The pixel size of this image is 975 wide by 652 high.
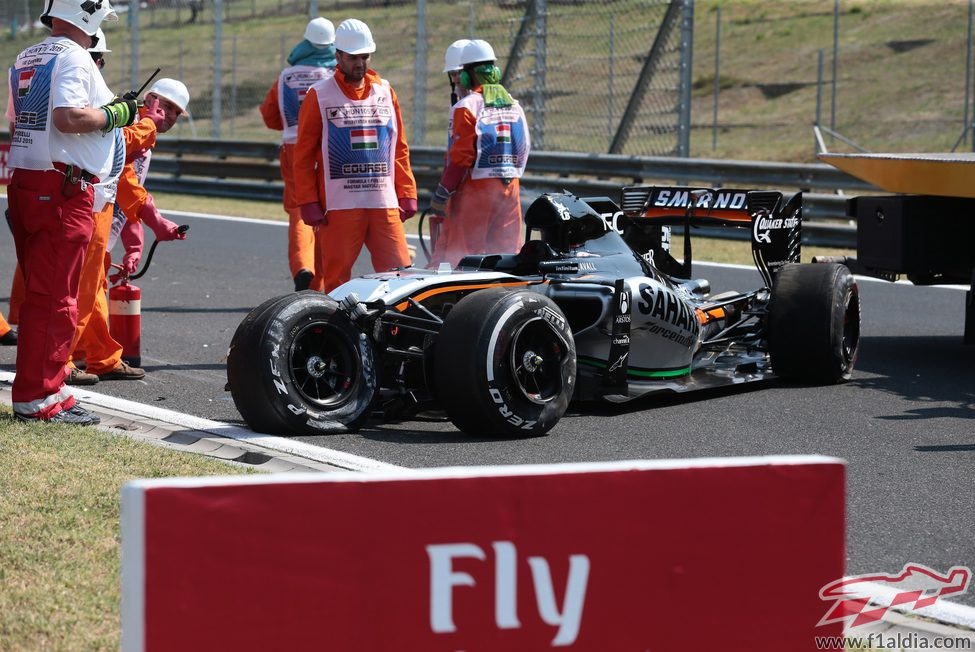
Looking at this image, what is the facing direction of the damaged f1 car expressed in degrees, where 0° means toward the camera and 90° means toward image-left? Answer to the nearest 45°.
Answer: approximately 45°

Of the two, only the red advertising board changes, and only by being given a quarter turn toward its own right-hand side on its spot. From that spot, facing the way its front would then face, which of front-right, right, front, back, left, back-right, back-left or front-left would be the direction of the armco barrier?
right

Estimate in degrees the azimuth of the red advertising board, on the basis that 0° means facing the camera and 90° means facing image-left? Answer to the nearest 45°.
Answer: approximately 0°

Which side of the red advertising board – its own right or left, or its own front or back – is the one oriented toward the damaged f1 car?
back

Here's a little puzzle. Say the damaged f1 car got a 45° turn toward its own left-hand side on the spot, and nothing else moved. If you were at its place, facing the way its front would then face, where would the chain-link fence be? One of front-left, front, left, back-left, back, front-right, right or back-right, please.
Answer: back

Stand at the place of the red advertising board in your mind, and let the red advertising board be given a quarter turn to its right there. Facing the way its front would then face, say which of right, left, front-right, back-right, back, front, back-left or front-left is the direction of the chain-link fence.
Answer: right

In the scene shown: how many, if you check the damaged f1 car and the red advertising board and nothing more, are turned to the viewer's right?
0
